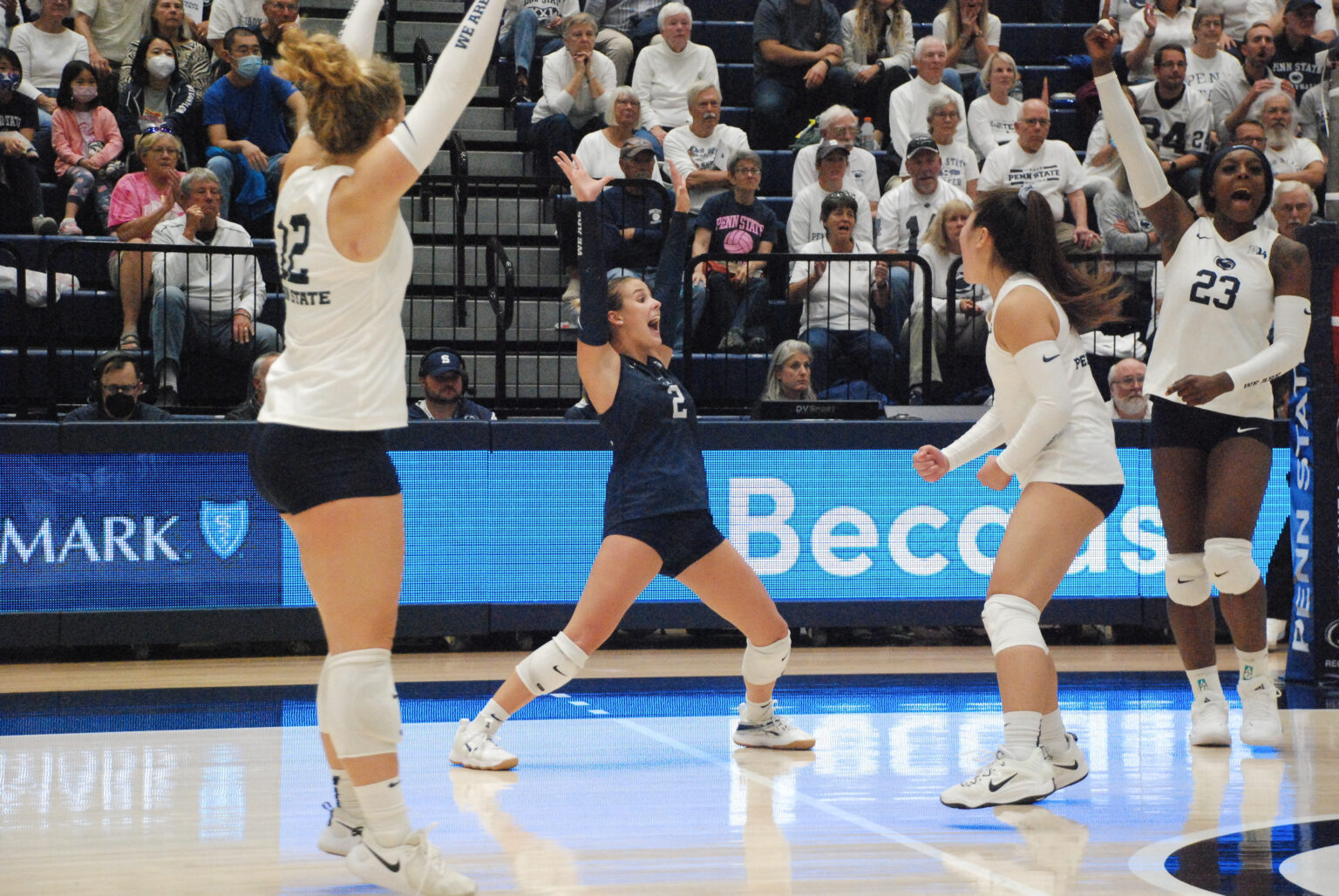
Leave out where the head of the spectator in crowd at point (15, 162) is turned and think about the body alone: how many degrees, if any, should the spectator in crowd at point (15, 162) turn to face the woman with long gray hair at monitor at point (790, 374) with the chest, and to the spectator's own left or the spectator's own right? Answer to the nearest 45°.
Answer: approximately 45° to the spectator's own left

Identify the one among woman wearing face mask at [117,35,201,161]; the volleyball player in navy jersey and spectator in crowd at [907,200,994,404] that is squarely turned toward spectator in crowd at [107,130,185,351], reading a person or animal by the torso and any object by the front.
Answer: the woman wearing face mask

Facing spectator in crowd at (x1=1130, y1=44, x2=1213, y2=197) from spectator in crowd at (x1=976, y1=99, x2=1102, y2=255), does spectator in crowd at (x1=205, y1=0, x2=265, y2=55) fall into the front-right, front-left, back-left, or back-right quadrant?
back-left

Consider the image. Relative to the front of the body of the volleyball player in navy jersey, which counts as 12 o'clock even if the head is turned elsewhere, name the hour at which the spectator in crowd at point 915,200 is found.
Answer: The spectator in crowd is roughly at 8 o'clock from the volleyball player in navy jersey.

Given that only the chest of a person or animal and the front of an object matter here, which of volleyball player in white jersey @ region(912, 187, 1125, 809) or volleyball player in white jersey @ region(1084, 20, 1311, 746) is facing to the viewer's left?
volleyball player in white jersey @ region(912, 187, 1125, 809)

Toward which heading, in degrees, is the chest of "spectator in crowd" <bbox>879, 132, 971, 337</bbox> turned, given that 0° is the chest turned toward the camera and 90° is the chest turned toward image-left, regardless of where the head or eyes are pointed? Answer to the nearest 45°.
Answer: approximately 0°

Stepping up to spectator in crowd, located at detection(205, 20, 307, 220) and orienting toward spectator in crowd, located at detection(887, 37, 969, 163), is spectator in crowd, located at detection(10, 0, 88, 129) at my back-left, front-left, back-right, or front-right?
back-left

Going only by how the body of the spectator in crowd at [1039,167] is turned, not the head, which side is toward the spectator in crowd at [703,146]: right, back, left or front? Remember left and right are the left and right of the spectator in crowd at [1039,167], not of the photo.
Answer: right

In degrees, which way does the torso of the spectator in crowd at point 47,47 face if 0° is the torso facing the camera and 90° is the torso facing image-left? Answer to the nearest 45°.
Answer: approximately 0°
